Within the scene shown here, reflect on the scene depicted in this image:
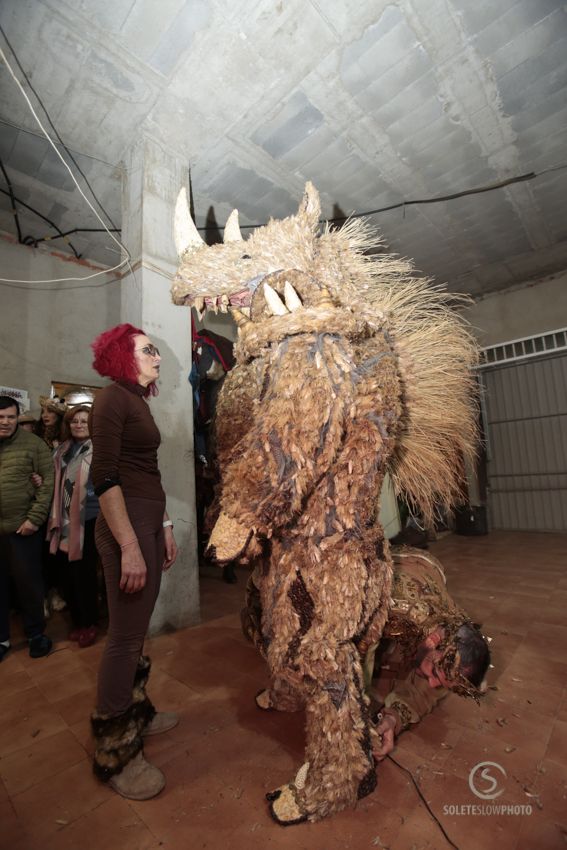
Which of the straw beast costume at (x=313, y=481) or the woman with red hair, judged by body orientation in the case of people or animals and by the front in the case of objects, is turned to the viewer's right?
the woman with red hair

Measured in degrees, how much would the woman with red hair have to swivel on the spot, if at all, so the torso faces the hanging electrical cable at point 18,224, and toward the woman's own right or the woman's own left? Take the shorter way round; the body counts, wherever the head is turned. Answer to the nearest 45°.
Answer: approximately 90° to the woman's own left

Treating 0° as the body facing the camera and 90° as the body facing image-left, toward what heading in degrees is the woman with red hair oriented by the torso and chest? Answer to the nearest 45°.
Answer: approximately 270°

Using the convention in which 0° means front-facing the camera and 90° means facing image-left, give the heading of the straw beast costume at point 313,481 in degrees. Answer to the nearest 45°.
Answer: approximately 90°

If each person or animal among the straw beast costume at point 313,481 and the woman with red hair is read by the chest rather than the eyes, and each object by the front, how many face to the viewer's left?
1

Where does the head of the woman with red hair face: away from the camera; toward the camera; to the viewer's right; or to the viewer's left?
to the viewer's right

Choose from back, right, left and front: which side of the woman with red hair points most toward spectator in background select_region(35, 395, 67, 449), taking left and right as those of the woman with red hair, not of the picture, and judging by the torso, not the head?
left

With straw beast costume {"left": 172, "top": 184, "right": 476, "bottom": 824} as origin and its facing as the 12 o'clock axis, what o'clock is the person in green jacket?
The person in green jacket is roughly at 1 o'clock from the straw beast costume.
